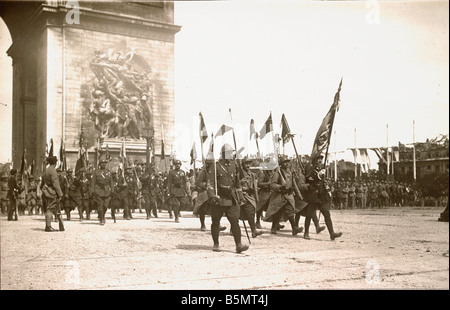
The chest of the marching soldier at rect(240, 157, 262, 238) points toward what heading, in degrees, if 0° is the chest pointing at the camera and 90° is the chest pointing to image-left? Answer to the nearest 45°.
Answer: approximately 315°

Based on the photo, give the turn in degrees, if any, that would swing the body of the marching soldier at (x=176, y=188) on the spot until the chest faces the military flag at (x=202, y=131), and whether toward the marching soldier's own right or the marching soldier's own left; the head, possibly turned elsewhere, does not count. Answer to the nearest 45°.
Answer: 0° — they already face it

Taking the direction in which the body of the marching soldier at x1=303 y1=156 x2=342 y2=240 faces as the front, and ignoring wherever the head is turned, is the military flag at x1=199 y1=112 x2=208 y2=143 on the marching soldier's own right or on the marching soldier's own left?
on the marching soldier's own right

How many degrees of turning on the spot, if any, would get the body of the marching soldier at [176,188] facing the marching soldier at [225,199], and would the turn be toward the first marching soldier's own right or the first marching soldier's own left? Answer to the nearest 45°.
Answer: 0° — they already face them

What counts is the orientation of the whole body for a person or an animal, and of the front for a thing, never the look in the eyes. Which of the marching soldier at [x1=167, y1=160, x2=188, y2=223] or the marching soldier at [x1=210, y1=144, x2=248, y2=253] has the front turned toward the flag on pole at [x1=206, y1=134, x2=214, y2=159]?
the marching soldier at [x1=167, y1=160, x2=188, y2=223]

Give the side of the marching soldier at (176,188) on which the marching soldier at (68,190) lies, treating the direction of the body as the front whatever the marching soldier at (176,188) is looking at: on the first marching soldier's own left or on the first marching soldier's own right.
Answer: on the first marching soldier's own right

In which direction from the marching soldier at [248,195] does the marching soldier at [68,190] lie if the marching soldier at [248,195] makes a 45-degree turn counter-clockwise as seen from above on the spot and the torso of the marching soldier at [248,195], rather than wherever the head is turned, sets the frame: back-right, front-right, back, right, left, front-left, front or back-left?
back-left

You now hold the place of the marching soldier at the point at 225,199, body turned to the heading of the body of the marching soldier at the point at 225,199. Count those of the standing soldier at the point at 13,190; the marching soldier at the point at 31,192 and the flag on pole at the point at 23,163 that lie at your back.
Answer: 3
